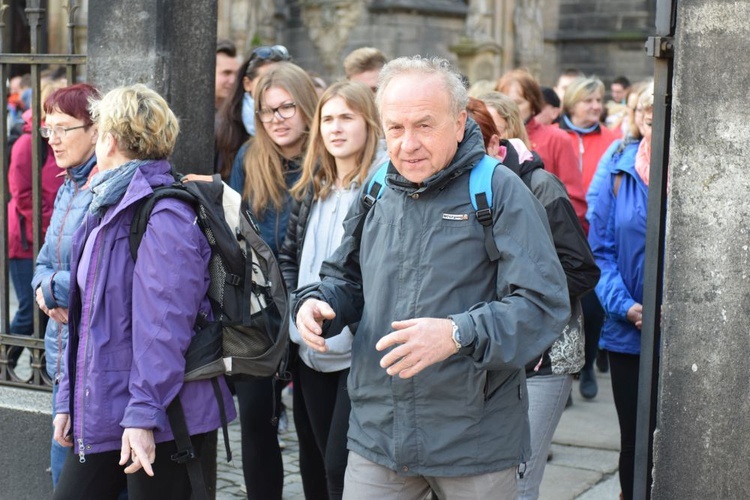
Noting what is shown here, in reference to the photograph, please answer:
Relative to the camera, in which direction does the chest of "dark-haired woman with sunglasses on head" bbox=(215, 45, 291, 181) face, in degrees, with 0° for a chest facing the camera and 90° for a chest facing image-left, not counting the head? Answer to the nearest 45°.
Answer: approximately 315°

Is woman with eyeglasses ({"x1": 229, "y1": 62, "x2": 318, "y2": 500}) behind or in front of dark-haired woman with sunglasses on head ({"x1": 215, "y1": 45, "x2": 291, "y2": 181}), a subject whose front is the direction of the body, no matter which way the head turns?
in front

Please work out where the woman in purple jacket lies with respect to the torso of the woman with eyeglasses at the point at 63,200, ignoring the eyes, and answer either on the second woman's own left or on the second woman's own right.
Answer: on the second woman's own left

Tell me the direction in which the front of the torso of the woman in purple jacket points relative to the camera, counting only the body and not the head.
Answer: to the viewer's left

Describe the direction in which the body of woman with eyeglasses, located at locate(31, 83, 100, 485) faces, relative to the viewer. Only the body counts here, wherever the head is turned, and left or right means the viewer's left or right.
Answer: facing the viewer and to the left of the viewer

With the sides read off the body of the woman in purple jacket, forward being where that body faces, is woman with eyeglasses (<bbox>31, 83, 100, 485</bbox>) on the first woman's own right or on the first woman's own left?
on the first woman's own right

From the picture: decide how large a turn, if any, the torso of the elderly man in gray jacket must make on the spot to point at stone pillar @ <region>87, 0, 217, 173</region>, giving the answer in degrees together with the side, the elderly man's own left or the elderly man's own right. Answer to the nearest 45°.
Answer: approximately 90° to the elderly man's own right

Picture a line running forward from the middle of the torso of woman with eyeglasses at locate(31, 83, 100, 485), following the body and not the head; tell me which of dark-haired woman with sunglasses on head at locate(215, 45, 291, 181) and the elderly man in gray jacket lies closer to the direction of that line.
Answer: the elderly man in gray jacket

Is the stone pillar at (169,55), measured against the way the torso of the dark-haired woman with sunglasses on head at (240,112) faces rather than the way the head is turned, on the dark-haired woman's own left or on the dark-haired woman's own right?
on the dark-haired woman's own right

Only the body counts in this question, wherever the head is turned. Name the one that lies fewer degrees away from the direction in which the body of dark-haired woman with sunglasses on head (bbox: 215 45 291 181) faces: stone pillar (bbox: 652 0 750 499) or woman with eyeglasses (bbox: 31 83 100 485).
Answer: the stone pillar

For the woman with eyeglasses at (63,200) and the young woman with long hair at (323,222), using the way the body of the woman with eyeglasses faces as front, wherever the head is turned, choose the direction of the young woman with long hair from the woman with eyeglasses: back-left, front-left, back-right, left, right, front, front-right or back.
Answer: back-left

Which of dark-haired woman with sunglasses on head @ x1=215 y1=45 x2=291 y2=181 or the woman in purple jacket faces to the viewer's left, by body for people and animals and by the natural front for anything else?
the woman in purple jacket
